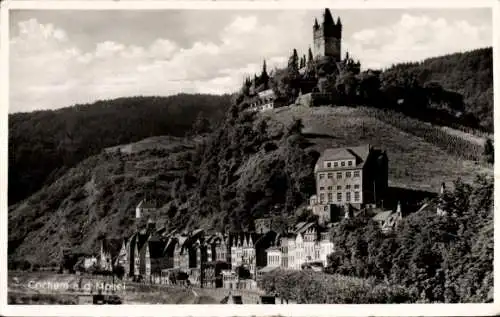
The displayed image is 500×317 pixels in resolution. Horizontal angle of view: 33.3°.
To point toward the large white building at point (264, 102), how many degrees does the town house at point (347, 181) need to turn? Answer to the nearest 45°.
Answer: approximately 90° to its right

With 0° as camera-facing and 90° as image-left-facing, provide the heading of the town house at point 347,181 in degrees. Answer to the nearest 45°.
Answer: approximately 45°

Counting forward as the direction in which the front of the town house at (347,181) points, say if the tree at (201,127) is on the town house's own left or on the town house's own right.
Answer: on the town house's own right
